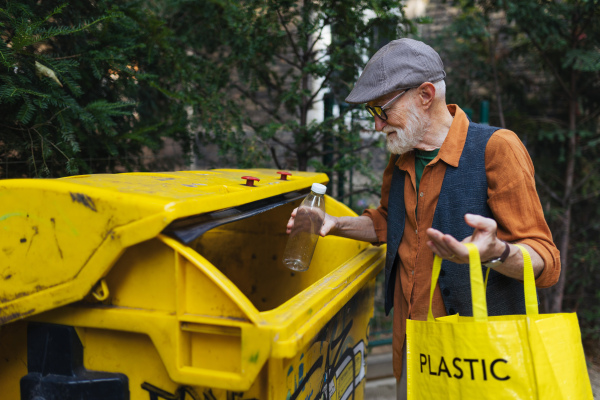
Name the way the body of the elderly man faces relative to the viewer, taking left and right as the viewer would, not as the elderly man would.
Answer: facing the viewer and to the left of the viewer

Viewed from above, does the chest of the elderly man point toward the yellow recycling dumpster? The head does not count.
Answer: yes

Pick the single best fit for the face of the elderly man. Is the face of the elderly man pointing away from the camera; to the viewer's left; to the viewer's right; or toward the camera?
to the viewer's left
